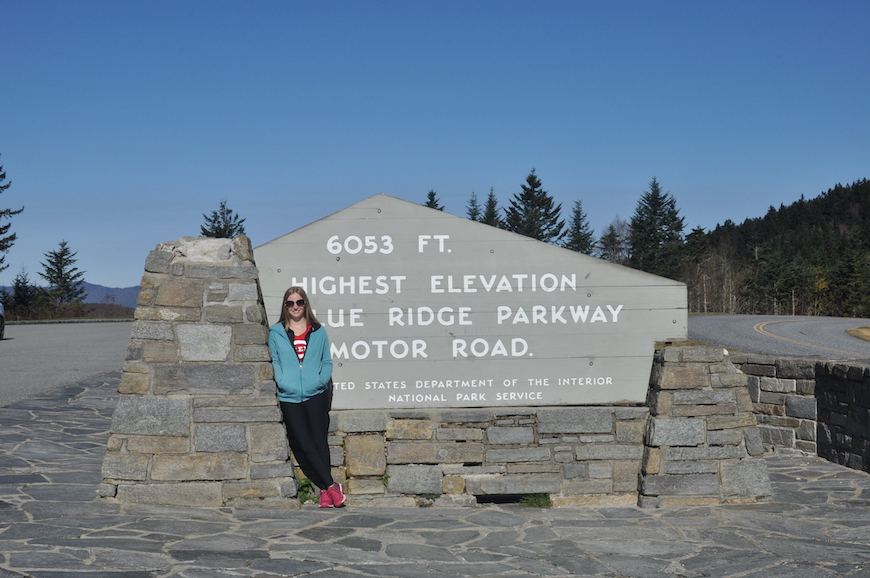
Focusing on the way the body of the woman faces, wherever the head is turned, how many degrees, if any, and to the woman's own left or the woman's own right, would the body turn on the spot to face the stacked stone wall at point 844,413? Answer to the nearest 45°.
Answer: approximately 90° to the woman's own left

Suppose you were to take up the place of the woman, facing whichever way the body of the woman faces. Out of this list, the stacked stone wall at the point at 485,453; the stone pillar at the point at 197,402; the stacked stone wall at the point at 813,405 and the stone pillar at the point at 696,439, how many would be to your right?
1

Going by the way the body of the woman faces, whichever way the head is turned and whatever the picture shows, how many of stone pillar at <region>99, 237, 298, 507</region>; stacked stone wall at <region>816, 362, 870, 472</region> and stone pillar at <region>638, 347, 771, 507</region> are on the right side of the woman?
1

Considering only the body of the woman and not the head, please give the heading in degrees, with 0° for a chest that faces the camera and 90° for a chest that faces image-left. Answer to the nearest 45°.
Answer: approximately 0°

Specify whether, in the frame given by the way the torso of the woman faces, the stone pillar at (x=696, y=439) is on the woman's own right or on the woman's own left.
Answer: on the woman's own left

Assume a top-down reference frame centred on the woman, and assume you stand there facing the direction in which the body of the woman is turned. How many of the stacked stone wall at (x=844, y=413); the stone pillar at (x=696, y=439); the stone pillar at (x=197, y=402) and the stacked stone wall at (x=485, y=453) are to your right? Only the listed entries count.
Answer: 1

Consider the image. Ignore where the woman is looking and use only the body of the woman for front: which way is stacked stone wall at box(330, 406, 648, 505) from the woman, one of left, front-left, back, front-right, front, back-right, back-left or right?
left

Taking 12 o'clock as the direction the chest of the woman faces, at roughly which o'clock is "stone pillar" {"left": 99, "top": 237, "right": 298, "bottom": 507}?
The stone pillar is roughly at 3 o'clock from the woman.

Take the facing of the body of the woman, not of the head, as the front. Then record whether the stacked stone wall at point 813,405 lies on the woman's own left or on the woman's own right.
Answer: on the woman's own left
